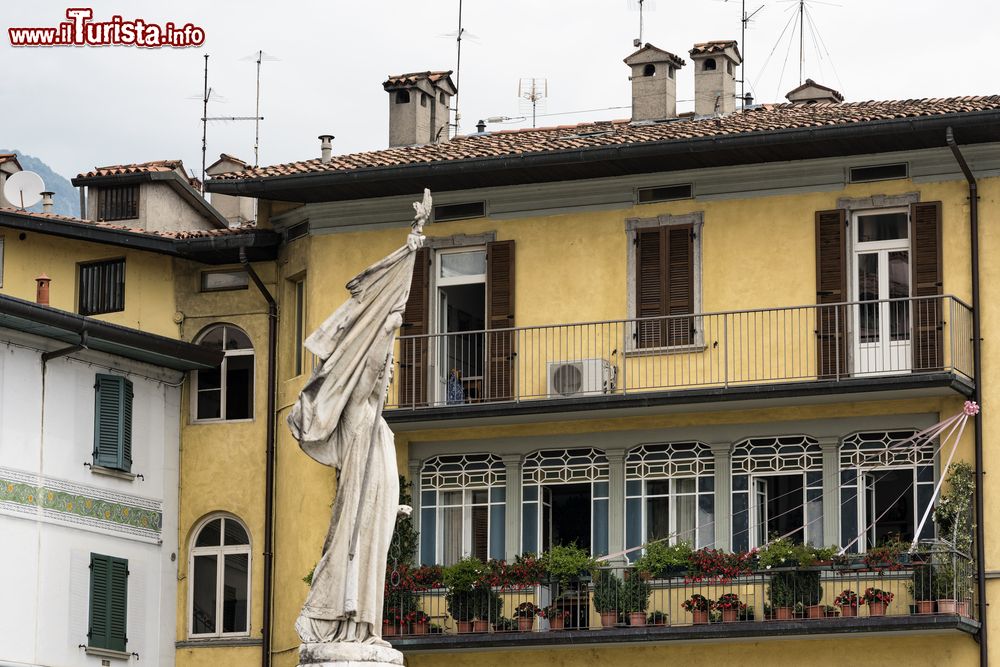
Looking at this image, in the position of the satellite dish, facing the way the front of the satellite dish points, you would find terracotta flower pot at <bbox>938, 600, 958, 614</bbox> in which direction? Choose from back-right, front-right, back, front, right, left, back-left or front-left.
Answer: front-left

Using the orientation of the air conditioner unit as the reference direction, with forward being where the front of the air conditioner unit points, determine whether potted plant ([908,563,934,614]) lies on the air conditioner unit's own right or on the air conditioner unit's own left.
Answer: on the air conditioner unit's own left

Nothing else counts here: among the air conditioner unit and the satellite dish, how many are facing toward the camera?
2

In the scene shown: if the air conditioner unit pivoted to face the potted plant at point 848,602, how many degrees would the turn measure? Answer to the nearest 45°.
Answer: approximately 45° to its left

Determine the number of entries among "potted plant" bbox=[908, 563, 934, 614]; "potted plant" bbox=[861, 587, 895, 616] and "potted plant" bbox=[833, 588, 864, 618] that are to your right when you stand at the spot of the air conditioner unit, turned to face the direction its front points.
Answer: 0

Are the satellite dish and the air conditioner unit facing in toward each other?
no

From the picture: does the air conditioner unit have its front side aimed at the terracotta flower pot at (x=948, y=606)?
no

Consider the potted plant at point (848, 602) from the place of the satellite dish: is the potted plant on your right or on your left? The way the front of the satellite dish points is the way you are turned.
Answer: on your left

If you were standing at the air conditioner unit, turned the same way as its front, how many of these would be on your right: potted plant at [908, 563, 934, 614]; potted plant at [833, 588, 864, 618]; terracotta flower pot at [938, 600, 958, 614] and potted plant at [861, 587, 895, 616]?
0

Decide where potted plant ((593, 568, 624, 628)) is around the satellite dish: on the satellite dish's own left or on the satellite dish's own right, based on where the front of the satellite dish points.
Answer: on the satellite dish's own left

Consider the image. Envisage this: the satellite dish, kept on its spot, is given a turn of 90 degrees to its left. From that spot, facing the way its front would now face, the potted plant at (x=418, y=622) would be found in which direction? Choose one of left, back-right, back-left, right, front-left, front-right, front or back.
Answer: front-right

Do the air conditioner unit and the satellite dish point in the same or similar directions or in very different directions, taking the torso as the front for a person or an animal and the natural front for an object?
same or similar directions

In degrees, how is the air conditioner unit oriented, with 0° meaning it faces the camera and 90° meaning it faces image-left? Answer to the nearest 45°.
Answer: approximately 0°

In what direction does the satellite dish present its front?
toward the camera
